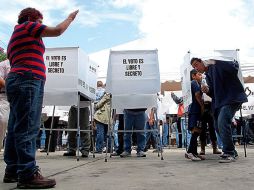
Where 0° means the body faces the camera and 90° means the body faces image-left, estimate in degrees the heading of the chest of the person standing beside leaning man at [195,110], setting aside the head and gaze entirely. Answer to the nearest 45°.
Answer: approximately 270°

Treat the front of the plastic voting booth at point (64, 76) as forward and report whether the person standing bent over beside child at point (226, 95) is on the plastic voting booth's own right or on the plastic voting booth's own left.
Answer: on the plastic voting booth's own right

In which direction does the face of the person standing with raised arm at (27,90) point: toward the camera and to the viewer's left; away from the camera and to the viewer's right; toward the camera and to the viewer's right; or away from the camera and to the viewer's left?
away from the camera and to the viewer's right

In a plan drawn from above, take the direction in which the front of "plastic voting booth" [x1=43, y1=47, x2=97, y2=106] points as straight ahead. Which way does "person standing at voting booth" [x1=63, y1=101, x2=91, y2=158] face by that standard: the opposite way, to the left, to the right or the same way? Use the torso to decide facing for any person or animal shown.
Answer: the opposite way

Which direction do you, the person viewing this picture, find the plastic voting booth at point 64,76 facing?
facing away from the viewer and to the right of the viewer

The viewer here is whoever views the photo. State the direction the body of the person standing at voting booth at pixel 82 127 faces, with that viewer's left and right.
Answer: facing the viewer and to the left of the viewer

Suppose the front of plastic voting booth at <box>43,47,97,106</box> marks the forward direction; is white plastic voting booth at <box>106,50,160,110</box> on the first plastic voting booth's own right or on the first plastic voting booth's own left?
on the first plastic voting booth's own right

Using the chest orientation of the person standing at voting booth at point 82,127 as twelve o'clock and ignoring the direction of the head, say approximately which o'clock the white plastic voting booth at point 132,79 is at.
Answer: The white plastic voting booth is roughly at 9 o'clock from the person standing at voting booth.

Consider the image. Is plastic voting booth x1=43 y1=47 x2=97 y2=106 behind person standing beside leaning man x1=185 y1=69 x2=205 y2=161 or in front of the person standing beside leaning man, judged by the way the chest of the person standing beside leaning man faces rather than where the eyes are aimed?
behind

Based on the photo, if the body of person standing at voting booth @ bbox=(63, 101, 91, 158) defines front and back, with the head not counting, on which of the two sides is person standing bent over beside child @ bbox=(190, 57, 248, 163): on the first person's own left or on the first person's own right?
on the first person's own left

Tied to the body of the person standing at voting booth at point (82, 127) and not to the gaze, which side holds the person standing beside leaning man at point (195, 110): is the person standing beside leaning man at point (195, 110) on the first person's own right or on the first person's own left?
on the first person's own left
